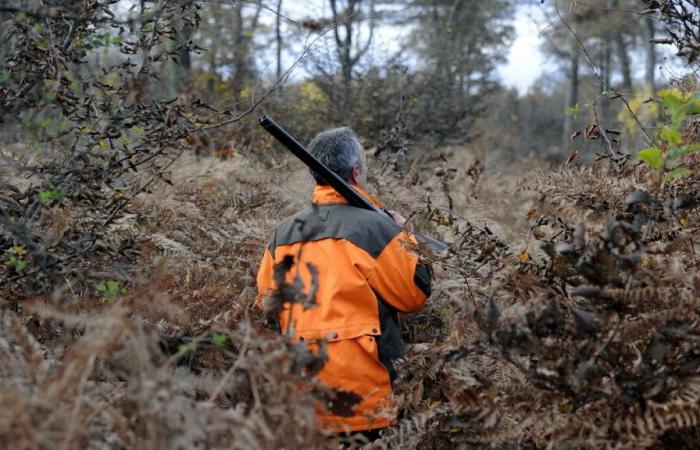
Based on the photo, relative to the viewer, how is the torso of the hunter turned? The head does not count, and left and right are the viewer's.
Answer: facing away from the viewer and to the right of the viewer

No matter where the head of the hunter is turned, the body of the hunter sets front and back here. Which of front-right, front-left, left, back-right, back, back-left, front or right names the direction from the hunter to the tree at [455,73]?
front-left
